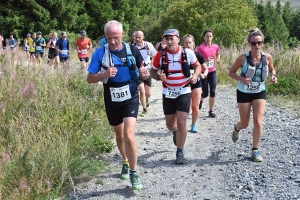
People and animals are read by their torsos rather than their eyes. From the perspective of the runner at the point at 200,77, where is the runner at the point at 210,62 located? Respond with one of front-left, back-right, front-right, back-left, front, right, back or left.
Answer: back

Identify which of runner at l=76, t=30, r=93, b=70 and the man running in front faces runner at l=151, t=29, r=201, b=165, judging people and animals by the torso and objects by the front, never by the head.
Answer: runner at l=76, t=30, r=93, b=70

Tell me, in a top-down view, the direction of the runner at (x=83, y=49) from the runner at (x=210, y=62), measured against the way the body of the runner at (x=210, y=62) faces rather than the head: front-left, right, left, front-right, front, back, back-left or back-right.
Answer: back-right

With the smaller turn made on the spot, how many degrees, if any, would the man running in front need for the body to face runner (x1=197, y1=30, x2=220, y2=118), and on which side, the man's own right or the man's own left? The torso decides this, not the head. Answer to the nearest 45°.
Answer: approximately 135° to the man's own left

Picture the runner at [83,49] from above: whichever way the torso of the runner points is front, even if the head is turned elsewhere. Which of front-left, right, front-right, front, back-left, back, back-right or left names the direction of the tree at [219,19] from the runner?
back-left

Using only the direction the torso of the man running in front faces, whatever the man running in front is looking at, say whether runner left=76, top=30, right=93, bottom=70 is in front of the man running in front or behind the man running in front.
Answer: behind

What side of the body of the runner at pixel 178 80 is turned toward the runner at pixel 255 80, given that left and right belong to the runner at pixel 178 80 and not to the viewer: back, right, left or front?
left

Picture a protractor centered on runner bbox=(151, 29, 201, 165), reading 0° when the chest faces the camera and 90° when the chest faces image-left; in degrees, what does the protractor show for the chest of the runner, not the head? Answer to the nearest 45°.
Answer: approximately 0°

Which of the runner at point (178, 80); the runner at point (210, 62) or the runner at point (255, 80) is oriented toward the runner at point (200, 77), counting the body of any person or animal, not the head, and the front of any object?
the runner at point (210, 62)

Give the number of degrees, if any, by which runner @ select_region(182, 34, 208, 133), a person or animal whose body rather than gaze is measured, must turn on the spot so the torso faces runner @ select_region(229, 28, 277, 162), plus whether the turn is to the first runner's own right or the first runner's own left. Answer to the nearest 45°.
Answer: approximately 45° to the first runner's own left

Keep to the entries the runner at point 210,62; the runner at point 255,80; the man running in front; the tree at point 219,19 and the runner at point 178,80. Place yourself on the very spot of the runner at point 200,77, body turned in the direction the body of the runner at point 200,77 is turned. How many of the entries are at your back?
2

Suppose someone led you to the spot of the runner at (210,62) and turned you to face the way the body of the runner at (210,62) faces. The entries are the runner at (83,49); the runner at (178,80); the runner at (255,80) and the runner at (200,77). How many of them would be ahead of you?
3
